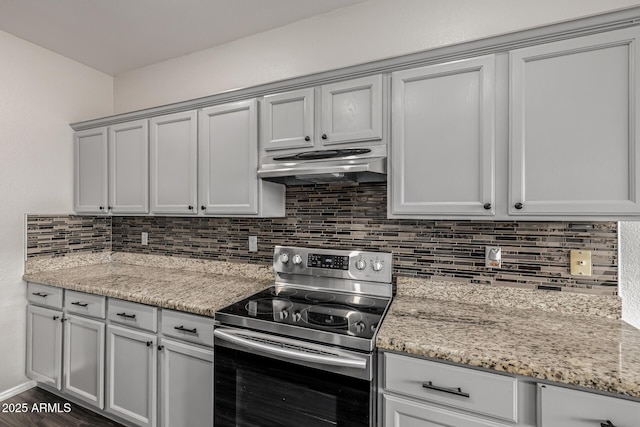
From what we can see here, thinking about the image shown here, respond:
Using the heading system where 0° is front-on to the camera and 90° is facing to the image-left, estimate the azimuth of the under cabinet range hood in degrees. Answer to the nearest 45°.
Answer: approximately 45°

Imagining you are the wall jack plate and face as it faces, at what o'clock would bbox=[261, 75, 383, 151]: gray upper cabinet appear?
The gray upper cabinet is roughly at 2 o'clock from the wall jack plate.

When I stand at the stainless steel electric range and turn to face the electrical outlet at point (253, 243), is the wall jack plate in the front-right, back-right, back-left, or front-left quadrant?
back-right

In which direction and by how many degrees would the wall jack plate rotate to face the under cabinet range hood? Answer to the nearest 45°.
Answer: approximately 45° to its right

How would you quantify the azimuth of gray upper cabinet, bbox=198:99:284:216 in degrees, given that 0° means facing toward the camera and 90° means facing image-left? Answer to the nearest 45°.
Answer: approximately 45°

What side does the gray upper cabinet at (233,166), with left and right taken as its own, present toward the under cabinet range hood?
left

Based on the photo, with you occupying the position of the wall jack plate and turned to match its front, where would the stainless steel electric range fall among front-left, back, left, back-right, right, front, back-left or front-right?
front-right
